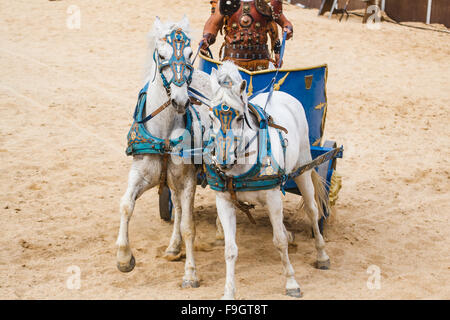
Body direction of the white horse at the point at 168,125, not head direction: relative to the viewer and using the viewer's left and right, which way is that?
facing the viewer

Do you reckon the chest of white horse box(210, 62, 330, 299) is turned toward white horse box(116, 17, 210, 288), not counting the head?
no

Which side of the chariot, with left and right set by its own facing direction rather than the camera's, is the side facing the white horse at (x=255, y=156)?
front

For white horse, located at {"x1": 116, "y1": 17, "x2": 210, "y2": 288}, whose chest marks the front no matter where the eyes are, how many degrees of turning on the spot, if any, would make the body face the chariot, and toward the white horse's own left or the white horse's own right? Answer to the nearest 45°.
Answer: approximately 135° to the white horse's own left

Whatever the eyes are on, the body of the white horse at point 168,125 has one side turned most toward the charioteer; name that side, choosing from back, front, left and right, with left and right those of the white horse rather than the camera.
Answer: back

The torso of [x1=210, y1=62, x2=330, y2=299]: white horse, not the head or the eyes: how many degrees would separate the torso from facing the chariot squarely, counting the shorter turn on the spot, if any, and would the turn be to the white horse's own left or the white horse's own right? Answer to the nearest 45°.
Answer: approximately 135° to the white horse's own right

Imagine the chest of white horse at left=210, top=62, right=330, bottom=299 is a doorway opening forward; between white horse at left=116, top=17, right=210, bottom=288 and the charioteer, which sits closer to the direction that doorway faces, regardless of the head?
the white horse

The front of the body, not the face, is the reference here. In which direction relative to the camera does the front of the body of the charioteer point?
toward the camera

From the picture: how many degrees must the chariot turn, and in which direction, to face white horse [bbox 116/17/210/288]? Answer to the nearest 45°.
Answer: approximately 45° to its right

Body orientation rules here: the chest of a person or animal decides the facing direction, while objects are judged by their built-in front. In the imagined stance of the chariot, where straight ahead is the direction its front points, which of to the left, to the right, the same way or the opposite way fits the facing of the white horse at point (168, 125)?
the same way

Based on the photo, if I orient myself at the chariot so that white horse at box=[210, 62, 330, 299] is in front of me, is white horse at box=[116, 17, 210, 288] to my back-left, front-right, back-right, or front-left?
front-right

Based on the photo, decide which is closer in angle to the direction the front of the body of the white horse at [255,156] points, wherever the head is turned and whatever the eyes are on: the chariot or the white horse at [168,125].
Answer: the white horse

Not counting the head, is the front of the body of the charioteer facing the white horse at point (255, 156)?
yes

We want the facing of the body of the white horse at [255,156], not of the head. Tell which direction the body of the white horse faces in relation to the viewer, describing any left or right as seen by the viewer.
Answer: facing the viewer and to the left of the viewer

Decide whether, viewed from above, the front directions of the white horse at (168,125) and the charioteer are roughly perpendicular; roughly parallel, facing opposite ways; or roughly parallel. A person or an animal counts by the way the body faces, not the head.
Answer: roughly parallel
